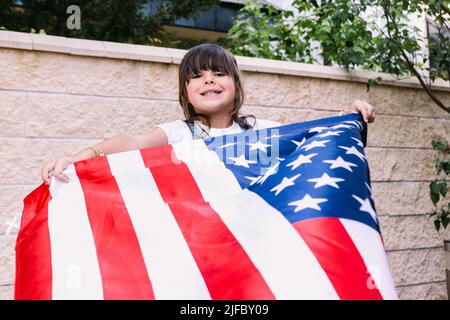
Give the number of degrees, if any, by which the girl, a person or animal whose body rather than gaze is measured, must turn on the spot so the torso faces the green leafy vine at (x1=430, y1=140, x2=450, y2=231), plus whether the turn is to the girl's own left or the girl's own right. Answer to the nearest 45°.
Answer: approximately 135° to the girl's own left

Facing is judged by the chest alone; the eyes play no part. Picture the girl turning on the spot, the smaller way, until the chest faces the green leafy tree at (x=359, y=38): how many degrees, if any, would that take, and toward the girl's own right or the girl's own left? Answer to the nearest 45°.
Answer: approximately 135° to the girl's own left

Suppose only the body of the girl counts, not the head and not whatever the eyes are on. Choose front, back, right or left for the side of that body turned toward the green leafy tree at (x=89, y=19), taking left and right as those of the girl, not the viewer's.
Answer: back

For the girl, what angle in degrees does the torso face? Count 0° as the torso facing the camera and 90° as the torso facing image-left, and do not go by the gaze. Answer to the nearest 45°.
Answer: approximately 0°
